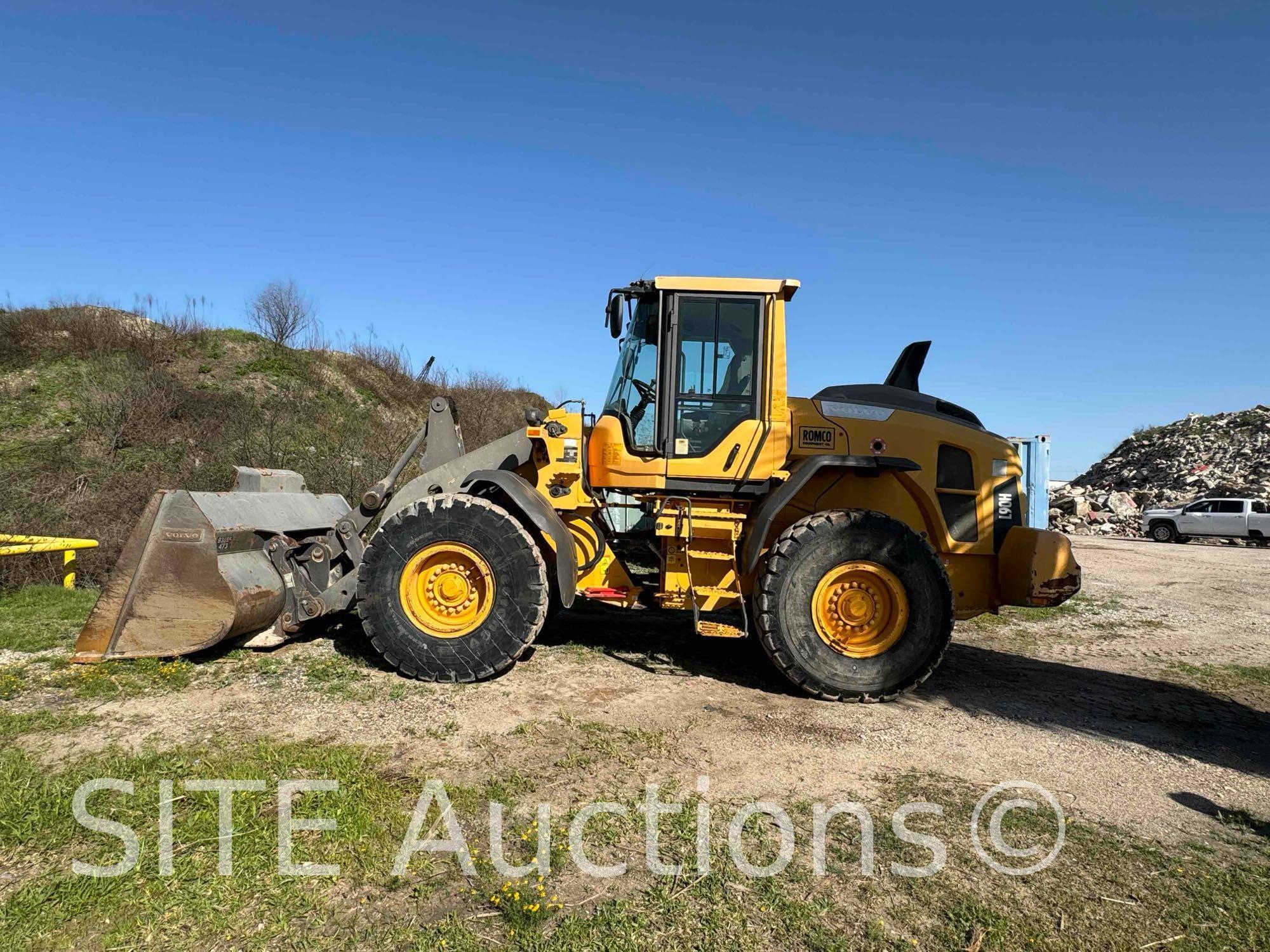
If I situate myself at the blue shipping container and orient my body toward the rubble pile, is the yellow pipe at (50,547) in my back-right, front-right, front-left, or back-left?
back-left

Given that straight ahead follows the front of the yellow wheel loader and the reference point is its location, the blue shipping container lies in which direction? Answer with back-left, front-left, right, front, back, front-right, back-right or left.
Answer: back-right

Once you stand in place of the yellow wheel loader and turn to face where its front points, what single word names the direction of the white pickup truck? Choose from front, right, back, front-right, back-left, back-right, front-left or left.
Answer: back-right

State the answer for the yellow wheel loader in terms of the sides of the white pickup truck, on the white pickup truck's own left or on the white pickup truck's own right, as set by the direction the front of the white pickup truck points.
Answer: on the white pickup truck's own left

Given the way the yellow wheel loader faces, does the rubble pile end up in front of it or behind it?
behind

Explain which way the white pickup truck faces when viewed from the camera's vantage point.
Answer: facing to the left of the viewer

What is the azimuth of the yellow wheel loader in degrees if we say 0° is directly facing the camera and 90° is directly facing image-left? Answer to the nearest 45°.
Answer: approximately 90°

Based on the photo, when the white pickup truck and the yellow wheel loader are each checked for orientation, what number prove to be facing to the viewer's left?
2

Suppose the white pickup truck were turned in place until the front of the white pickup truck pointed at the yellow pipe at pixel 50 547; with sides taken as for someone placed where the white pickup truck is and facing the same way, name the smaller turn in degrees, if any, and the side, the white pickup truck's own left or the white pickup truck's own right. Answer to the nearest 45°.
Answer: approximately 90° to the white pickup truck's own left
